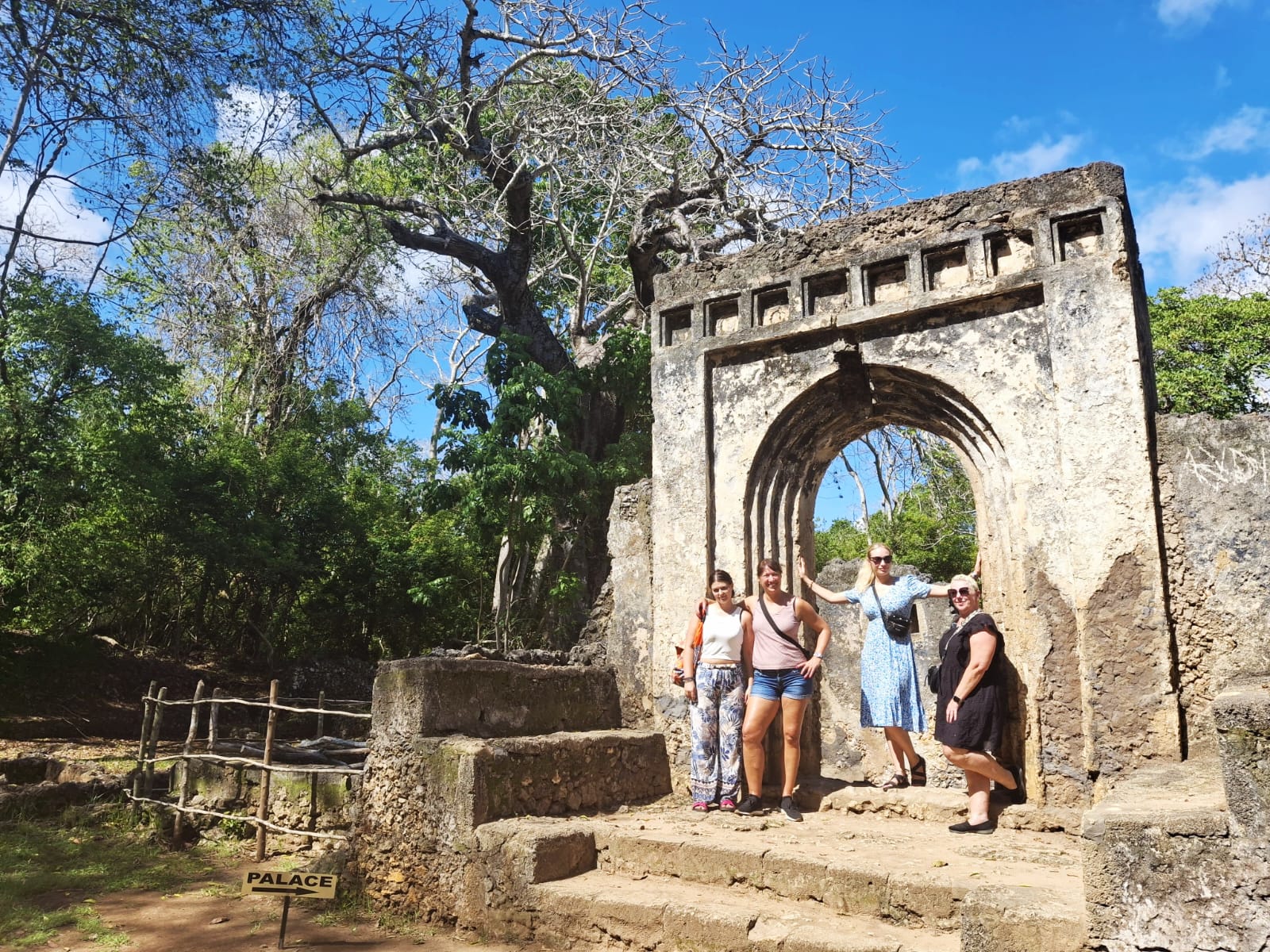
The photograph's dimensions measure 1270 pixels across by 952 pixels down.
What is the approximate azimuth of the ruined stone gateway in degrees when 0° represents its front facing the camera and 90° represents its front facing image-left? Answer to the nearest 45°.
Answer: approximately 45°

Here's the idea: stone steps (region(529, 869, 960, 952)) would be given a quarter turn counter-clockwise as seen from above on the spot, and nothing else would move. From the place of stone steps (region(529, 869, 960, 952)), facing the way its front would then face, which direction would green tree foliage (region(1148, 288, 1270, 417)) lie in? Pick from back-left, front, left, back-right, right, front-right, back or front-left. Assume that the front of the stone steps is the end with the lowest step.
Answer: left

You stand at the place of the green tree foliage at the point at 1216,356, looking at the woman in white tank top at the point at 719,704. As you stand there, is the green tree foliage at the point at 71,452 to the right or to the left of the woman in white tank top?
right

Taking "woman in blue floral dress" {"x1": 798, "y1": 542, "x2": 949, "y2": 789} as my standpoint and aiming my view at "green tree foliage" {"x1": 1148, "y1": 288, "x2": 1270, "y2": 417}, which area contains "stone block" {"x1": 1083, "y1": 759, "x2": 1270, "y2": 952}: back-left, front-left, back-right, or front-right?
back-right

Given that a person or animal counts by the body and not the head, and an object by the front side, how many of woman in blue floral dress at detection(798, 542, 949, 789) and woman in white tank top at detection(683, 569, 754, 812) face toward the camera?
2

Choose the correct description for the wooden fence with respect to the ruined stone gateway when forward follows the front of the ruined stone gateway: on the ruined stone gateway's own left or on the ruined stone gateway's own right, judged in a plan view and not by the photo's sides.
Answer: on the ruined stone gateway's own right

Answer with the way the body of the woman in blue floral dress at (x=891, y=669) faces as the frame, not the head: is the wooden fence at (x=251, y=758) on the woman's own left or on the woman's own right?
on the woman's own right

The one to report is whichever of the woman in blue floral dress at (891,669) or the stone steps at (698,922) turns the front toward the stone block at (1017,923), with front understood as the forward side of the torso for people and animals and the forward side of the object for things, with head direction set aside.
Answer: the woman in blue floral dress

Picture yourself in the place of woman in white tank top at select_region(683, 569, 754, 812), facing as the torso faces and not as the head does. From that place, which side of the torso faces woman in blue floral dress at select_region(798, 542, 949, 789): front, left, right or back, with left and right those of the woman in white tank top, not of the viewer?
left

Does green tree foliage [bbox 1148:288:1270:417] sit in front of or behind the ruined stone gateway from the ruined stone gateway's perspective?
behind

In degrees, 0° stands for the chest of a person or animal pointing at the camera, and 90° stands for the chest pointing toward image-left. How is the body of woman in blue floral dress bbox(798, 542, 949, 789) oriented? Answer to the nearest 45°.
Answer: approximately 0°
